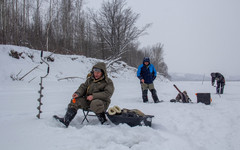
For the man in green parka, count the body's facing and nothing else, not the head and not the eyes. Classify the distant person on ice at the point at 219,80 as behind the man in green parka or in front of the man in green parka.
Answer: behind

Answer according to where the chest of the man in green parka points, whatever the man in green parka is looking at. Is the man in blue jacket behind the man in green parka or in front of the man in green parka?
behind

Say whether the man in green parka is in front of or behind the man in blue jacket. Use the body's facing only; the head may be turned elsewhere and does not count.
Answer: in front

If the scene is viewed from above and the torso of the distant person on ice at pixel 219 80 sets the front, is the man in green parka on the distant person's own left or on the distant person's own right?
on the distant person's own left

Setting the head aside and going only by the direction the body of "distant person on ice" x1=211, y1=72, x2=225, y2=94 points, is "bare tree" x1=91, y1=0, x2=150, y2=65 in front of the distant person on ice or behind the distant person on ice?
in front

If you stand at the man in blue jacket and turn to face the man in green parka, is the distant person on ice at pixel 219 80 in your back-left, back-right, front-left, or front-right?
back-left

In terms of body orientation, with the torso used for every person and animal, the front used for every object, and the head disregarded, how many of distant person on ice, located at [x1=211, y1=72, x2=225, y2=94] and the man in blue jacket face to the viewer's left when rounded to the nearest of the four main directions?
1

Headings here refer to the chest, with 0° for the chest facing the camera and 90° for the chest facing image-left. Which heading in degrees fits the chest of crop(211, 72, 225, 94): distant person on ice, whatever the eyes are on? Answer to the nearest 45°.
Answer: approximately 90°

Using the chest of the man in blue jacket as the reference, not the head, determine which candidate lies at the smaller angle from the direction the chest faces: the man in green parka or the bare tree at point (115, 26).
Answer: the man in green parka

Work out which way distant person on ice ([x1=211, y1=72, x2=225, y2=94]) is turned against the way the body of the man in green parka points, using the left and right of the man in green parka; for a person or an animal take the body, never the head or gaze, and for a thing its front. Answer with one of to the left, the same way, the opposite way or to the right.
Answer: to the right

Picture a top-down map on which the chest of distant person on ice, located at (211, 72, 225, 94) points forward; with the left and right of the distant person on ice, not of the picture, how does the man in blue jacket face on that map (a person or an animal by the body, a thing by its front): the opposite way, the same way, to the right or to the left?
to the left

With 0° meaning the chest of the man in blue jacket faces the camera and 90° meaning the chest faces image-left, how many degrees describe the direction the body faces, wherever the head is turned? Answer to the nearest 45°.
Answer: approximately 0°
